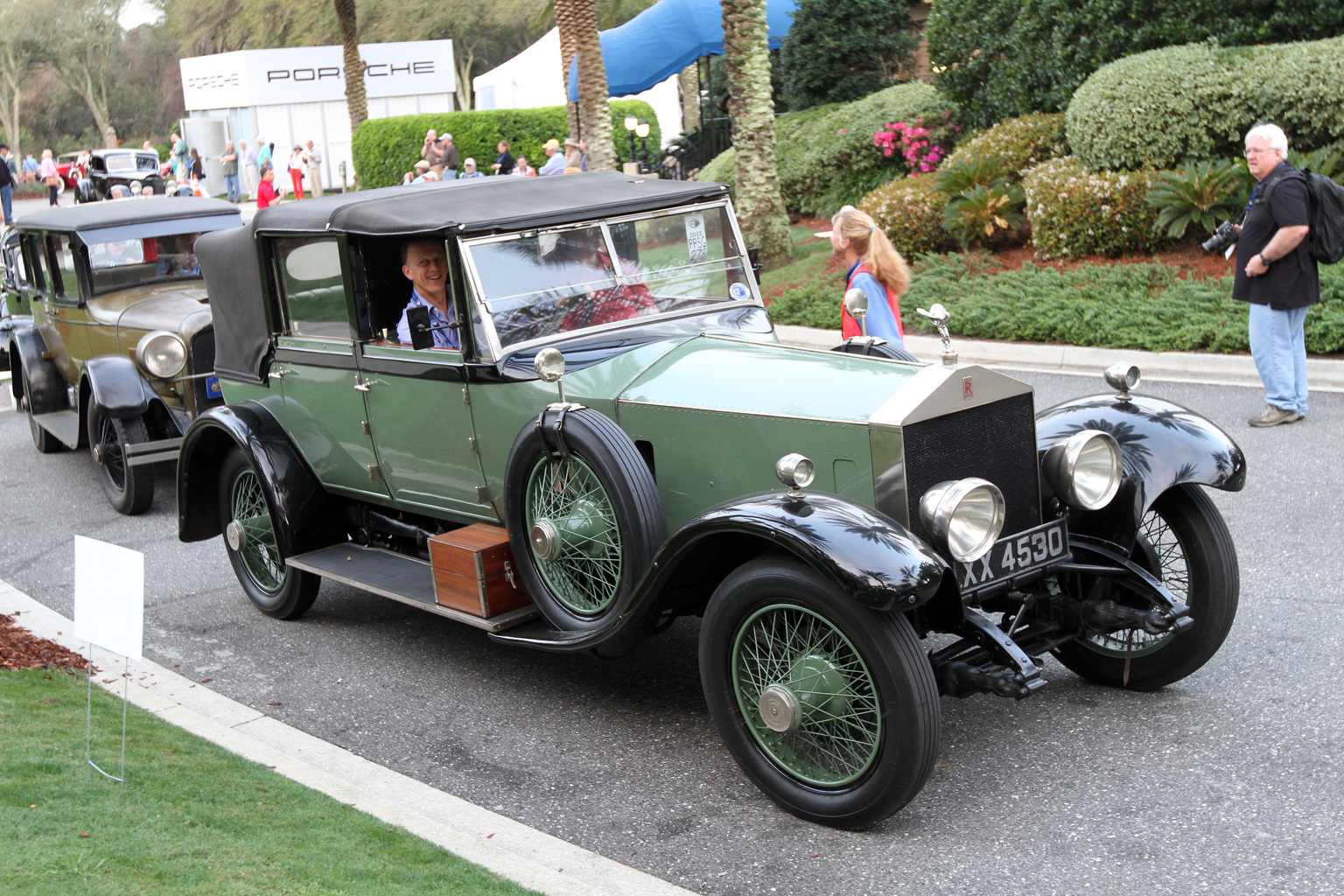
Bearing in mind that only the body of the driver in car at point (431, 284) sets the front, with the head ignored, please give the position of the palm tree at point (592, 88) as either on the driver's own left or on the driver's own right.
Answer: on the driver's own left

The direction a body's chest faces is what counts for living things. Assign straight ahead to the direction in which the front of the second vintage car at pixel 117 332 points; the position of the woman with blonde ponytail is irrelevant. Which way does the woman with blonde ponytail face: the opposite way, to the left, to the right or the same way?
the opposite way

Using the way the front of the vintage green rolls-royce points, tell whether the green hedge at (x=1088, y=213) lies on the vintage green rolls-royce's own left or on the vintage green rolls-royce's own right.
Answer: on the vintage green rolls-royce's own left

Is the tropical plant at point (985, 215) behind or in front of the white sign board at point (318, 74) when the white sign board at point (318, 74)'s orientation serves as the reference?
in front

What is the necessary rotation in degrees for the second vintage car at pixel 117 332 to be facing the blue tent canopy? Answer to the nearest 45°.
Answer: approximately 90° to its left

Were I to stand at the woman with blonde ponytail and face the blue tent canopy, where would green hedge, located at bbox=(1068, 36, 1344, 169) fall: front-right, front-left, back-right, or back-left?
front-right

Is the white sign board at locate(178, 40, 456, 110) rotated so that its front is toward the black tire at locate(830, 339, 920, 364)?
yes

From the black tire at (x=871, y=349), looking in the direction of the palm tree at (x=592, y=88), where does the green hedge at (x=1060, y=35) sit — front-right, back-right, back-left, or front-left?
front-right

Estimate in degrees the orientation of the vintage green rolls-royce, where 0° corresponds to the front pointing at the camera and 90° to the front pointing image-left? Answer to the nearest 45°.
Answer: approximately 315°

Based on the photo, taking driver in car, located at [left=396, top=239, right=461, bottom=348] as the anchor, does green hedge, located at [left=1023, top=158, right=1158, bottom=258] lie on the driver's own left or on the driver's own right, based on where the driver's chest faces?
on the driver's own left

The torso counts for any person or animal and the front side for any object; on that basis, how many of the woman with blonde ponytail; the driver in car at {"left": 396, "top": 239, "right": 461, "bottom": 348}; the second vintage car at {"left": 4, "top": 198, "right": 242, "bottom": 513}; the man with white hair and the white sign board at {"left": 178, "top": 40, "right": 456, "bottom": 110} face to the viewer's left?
2

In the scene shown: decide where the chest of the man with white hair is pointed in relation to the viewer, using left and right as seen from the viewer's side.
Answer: facing to the left of the viewer

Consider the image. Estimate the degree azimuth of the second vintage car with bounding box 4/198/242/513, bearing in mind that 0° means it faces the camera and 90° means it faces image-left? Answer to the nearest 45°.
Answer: approximately 315°

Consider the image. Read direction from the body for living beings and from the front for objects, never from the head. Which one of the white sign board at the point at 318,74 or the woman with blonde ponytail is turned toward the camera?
the white sign board

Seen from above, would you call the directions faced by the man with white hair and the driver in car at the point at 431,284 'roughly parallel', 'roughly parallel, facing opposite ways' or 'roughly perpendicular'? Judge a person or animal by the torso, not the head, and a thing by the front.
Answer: roughly parallel, facing opposite ways

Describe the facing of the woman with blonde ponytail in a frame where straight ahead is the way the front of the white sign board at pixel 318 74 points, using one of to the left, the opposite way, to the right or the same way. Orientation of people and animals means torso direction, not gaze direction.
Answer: to the right

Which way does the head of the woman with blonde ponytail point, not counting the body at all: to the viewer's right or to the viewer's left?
to the viewer's left

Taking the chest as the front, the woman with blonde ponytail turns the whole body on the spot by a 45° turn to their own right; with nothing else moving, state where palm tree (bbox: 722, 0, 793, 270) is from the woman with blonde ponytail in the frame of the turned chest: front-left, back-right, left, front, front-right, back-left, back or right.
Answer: front-right
